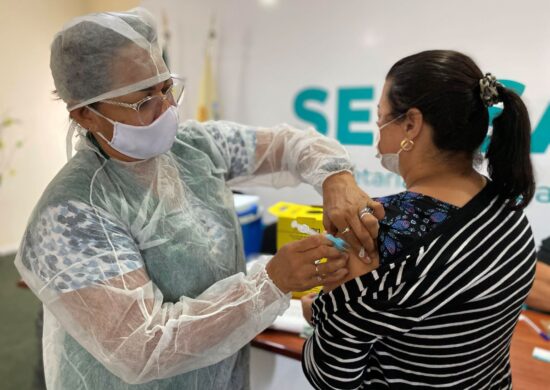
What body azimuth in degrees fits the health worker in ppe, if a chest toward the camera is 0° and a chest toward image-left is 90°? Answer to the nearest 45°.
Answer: approximately 315°

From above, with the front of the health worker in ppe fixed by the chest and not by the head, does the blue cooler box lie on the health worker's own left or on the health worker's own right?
on the health worker's own left
